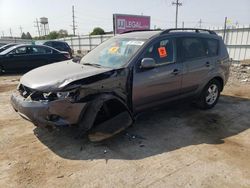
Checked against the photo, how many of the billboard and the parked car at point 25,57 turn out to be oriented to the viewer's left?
1

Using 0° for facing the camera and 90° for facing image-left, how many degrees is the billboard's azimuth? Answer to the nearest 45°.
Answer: approximately 315°

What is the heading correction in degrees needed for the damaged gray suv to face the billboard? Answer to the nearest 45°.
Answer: approximately 135° to its right

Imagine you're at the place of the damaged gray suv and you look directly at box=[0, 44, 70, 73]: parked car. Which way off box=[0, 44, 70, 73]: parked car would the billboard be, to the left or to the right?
right

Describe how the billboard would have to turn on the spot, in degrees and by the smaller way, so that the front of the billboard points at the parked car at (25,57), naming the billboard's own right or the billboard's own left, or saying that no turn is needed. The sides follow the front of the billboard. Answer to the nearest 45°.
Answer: approximately 45° to the billboard's own right

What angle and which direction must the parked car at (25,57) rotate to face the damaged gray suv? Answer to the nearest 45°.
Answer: approximately 90° to its left

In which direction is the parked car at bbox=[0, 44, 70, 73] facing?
to the viewer's left

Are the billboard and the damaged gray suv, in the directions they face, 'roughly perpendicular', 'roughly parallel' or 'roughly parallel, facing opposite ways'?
roughly perpendicular

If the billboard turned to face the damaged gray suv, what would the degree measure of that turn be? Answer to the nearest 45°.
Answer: approximately 45° to its right

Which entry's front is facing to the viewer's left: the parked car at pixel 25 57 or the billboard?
the parked car

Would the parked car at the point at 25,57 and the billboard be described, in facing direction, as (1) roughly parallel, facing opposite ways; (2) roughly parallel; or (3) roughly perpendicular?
roughly perpendicular

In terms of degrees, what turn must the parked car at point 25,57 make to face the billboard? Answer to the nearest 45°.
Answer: approximately 135° to its right

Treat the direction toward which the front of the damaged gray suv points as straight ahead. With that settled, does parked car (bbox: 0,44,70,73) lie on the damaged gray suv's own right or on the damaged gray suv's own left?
on the damaged gray suv's own right

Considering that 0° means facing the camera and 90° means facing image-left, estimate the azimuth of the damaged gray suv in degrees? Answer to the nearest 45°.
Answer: approximately 45°
